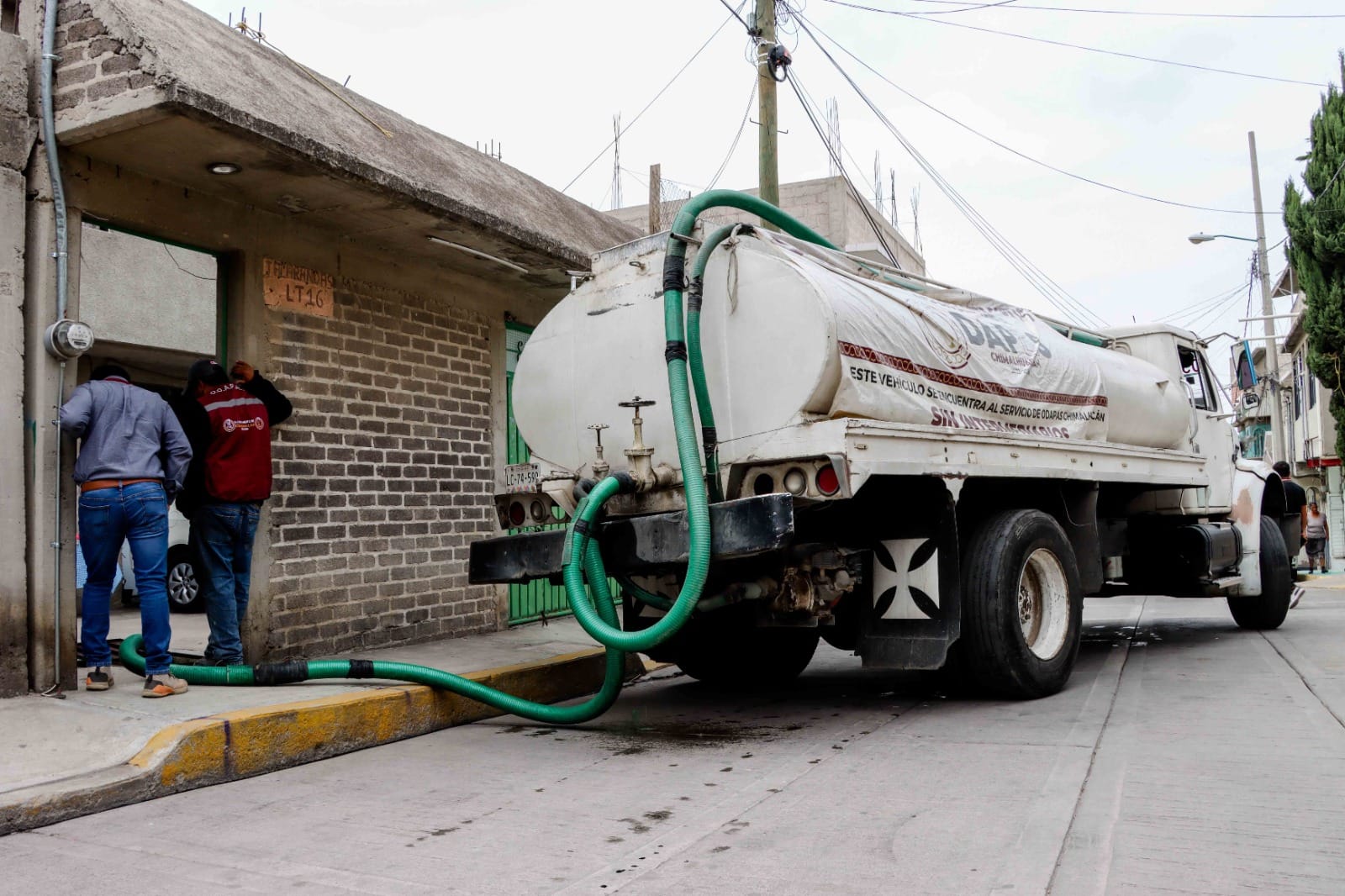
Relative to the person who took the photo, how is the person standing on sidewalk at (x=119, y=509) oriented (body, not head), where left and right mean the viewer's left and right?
facing away from the viewer

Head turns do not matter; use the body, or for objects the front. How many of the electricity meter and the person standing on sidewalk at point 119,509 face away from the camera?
1

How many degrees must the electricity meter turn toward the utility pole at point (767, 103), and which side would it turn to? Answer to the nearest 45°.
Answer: approximately 90° to its left

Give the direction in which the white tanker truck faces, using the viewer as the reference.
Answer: facing away from the viewer and to the right of the viewer

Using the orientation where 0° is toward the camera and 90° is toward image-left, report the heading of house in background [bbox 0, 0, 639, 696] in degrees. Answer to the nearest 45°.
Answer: approximately 315°

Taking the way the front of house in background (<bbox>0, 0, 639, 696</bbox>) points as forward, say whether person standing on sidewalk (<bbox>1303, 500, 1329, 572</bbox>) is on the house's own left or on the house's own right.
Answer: on the house's own left

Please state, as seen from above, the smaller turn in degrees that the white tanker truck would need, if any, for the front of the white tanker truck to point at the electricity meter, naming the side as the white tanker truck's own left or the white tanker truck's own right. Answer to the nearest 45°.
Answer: approximately 135° to the white tanker truck's own left
